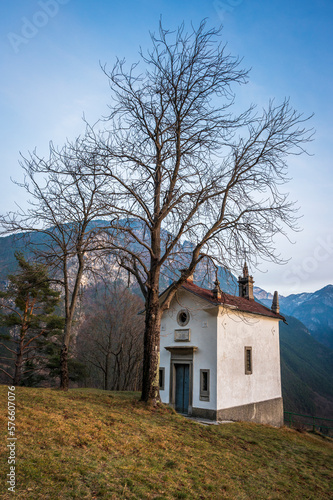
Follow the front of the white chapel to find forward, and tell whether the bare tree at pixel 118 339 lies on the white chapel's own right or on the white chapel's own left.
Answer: on the white chapel's own right

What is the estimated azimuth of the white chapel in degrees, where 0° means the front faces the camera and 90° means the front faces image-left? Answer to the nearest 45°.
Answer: approximately 45°
